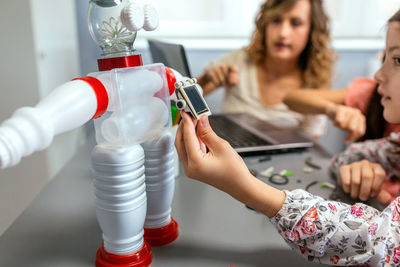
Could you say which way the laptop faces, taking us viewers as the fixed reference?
facing to the right of the viewer

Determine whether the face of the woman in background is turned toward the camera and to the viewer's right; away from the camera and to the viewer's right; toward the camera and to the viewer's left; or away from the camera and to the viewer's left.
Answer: toward the camera and to the viewer's left

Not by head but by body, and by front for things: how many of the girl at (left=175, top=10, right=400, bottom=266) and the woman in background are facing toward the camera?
1

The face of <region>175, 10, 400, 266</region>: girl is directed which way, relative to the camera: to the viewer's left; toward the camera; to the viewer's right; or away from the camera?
to the viewer's left

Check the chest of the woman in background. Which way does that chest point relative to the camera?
toward the camera

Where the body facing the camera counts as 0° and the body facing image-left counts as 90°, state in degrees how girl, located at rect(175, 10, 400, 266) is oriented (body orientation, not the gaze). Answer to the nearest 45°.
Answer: approximately 90°

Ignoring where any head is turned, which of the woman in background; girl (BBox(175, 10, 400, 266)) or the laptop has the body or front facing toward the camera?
the woman in background

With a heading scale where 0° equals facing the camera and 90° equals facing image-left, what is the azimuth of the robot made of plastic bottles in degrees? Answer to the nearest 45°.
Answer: approximately 315°

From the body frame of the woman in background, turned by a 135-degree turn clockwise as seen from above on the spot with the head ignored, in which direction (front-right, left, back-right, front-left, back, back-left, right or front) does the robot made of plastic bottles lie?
back-left

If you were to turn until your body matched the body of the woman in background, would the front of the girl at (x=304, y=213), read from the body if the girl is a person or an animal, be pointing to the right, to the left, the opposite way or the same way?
to the right
